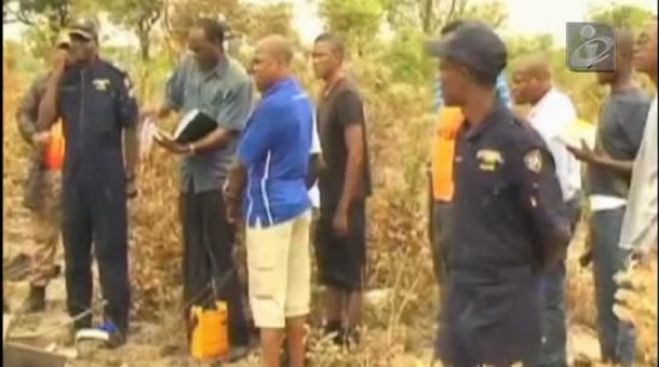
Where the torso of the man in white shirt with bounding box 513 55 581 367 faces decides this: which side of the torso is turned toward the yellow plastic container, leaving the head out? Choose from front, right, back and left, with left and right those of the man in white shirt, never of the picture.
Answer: front

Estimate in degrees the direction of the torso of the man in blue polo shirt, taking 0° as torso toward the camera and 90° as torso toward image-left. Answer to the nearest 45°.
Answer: approximately 135°

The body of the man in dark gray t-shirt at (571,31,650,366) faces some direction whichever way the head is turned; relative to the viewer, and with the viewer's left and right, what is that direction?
facing to the left of the viewer

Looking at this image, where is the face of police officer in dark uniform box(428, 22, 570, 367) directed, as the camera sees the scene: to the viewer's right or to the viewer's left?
to the viewer's left

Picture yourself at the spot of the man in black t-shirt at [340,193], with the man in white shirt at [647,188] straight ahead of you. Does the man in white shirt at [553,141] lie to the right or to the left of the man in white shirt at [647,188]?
left

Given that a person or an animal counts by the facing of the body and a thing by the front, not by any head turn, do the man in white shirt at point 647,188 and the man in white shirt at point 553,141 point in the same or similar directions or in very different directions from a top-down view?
same or similar directions

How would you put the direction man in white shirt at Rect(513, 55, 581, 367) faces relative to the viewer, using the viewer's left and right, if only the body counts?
facing to the left of the viewer

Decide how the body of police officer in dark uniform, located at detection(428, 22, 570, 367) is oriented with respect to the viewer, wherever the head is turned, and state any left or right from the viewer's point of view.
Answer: facing the viewer and to the left of the viewer

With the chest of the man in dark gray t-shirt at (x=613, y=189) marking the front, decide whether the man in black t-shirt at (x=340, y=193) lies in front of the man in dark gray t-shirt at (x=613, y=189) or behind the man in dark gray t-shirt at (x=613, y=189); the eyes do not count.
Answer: in front

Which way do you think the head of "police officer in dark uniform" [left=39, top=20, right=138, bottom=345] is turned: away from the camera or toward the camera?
toward the camera
